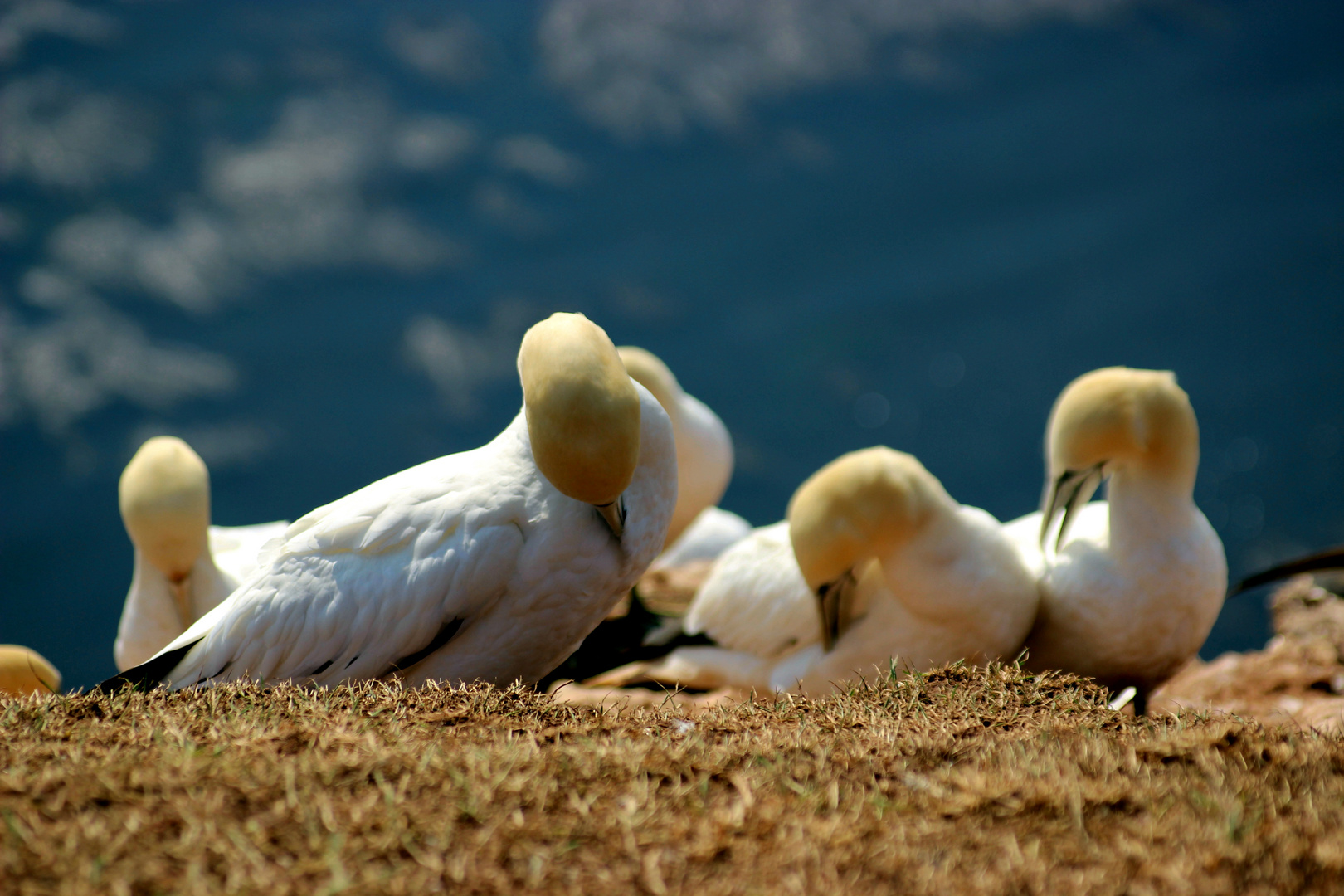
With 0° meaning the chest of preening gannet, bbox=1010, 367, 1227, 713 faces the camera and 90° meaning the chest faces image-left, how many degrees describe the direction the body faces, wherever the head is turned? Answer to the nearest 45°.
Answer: approximately 315°

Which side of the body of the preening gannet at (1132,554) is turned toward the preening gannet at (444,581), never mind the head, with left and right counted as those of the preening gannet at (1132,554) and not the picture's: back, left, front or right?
right
